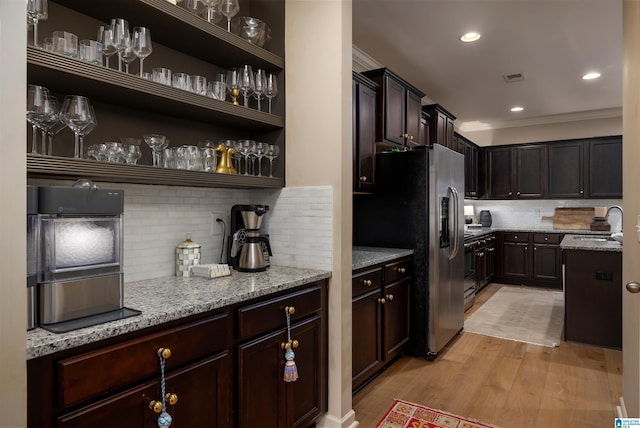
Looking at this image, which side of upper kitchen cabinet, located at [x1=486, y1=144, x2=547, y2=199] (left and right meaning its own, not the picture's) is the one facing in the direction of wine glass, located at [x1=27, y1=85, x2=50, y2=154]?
front

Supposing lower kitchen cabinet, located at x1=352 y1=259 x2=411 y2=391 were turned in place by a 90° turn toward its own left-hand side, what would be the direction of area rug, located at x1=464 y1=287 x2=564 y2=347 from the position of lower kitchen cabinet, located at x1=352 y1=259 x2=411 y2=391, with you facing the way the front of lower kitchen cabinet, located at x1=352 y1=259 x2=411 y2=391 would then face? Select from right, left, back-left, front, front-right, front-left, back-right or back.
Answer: front

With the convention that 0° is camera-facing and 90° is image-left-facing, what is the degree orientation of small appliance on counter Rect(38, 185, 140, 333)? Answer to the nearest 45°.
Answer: approximately 315°

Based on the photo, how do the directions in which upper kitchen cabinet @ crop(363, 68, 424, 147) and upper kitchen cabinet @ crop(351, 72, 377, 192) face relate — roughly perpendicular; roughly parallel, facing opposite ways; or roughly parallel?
roughly parallel

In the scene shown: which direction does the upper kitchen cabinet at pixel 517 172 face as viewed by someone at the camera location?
facing the viewer

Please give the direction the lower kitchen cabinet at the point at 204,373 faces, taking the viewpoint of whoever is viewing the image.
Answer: facing the viewer and to the right of the viewer

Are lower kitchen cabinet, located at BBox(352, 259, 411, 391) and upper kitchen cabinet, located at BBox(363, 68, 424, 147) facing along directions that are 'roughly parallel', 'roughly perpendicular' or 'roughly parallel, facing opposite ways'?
roughly parallel

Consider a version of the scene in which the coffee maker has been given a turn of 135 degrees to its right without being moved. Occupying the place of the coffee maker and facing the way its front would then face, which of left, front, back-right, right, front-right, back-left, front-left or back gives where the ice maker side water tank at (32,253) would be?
front-left

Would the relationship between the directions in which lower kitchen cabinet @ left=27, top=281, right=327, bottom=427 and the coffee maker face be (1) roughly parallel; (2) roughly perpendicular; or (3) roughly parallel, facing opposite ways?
roughly parallel

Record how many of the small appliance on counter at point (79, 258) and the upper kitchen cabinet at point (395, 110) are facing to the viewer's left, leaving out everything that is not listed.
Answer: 0
